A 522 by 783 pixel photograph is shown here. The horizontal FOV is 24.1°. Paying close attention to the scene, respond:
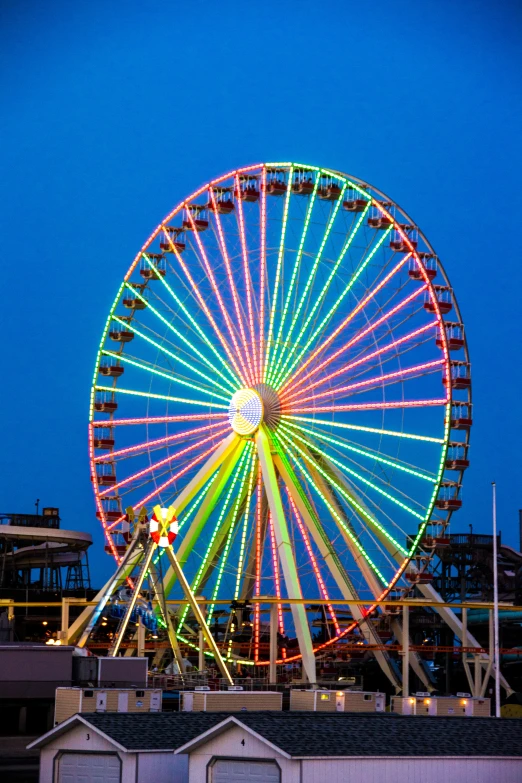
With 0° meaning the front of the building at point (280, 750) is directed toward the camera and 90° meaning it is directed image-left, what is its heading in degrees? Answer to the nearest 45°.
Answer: approximately 45°
